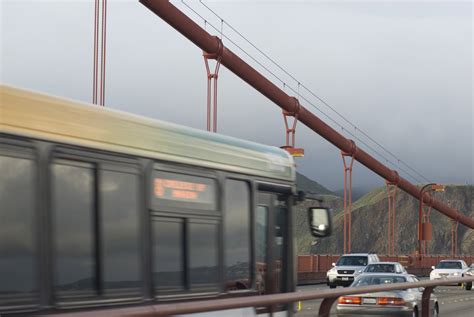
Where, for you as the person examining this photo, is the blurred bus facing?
facing away from the viewer and to the right of the viewer
